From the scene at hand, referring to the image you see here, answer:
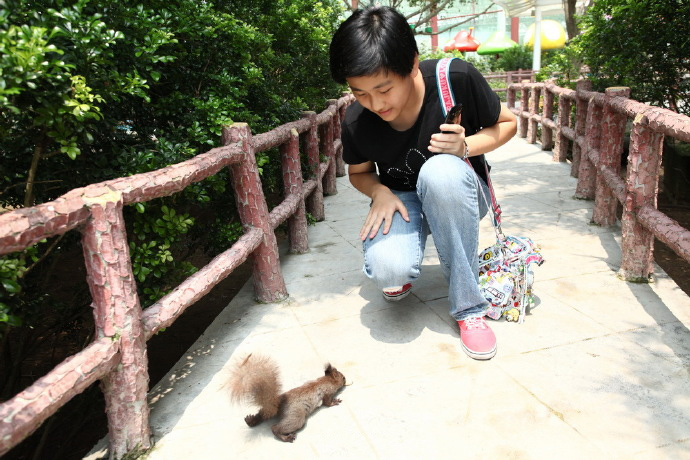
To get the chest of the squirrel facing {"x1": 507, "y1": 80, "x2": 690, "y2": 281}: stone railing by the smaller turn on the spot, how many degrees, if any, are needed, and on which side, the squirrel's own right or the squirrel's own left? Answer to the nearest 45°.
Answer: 0° — it already faces it

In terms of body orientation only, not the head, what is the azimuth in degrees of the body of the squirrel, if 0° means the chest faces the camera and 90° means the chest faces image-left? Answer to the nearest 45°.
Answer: approximately 225°

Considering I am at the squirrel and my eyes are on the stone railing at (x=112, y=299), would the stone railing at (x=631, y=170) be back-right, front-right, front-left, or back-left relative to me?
back-right
